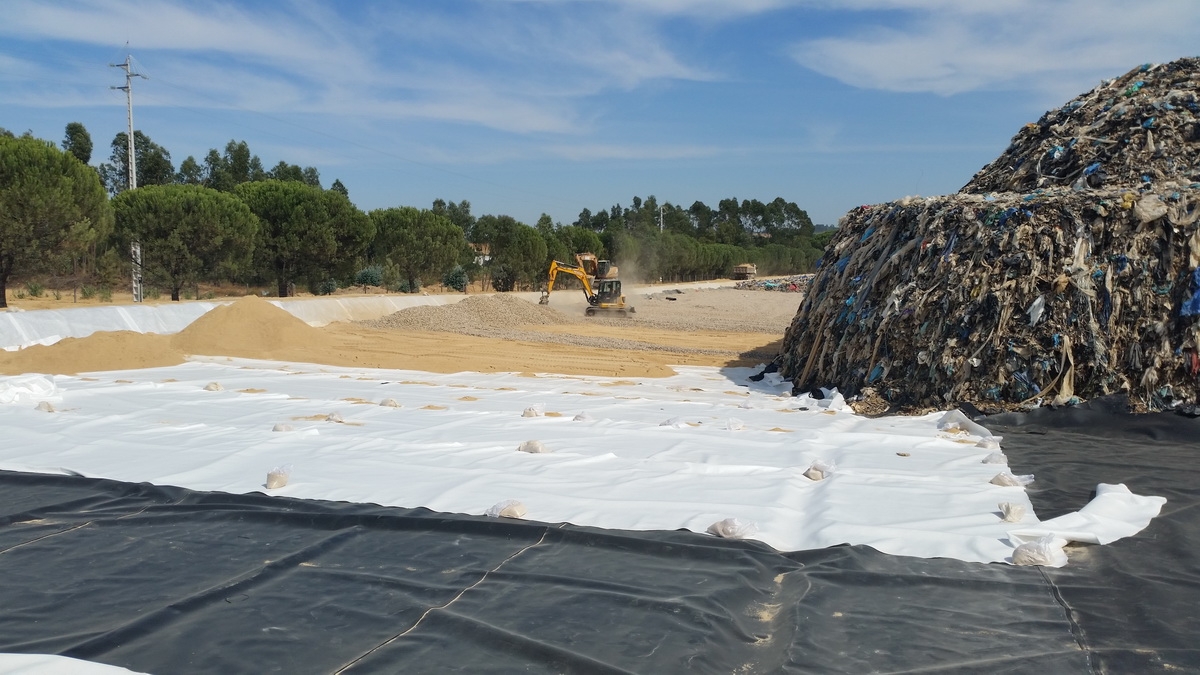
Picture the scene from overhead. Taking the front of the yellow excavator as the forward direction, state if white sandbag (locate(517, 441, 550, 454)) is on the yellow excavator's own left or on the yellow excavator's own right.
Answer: on the yellow excavator's own left

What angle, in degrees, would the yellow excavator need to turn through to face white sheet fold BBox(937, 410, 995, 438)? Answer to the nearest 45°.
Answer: approximately 90° to its left

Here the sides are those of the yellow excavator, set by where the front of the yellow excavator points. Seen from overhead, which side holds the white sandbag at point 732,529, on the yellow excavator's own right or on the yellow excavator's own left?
on the yellow excavator's own left

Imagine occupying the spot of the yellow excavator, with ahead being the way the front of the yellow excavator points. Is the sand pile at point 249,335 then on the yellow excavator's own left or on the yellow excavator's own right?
on the yellow excavator's own left

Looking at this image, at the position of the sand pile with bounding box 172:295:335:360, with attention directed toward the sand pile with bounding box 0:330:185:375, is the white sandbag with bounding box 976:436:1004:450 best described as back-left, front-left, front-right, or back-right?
front-left

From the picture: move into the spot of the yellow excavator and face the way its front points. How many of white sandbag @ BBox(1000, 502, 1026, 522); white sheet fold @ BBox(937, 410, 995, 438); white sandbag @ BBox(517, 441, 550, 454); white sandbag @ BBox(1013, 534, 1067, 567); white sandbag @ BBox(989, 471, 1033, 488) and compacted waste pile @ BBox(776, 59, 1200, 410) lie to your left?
6

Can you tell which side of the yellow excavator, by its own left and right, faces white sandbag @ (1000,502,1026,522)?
left

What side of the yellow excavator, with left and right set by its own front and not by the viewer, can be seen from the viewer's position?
left

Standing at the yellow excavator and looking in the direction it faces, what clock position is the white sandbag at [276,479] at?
The white sandbag is roughly at 9 o'clock from the yellow excavator.

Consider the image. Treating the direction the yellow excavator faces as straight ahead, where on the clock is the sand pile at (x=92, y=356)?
The sand pile is roughly at 10 o'clock from the yellow excavator.

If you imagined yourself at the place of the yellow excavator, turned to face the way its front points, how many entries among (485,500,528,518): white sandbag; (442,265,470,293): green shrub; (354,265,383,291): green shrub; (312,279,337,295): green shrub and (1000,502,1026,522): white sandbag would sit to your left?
2

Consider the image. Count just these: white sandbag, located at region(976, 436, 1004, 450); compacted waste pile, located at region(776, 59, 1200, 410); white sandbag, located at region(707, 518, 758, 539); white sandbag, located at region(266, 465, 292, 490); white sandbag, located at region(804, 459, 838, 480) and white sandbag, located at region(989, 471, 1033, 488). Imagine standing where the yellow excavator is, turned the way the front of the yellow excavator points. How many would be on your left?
6

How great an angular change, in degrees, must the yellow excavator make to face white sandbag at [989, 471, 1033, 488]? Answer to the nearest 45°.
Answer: approximately 90° to its left

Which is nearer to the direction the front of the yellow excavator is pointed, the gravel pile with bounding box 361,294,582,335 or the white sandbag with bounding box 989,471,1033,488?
the gravel pile

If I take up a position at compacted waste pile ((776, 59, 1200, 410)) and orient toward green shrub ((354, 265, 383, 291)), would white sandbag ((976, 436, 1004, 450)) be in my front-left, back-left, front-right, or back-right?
back-left

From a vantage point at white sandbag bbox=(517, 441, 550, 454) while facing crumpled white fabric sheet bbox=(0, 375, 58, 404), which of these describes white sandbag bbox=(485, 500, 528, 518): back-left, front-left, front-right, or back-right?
back-left

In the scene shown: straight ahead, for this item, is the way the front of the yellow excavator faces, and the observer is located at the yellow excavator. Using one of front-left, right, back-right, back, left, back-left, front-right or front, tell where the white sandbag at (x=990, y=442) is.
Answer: left
